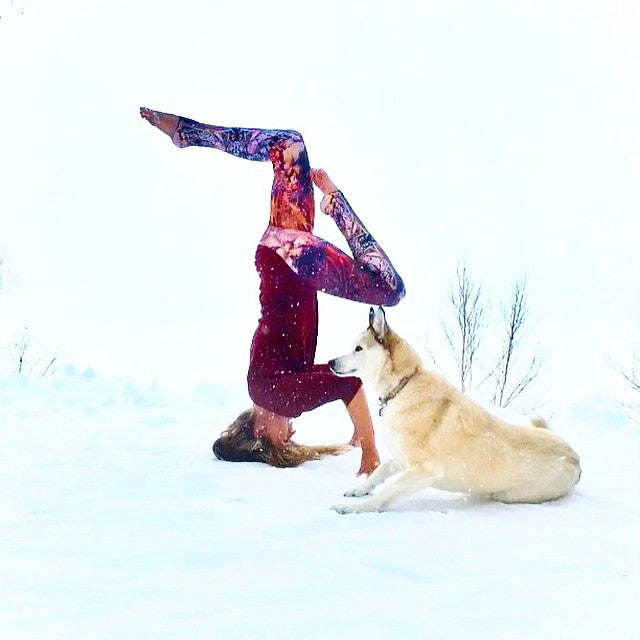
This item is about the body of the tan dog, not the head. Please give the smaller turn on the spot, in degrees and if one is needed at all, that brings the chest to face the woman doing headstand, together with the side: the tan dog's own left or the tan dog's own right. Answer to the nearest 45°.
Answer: approximately 45° to the tan dog's own right

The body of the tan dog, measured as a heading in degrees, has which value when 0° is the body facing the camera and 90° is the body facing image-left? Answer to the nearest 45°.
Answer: approximately 90°
